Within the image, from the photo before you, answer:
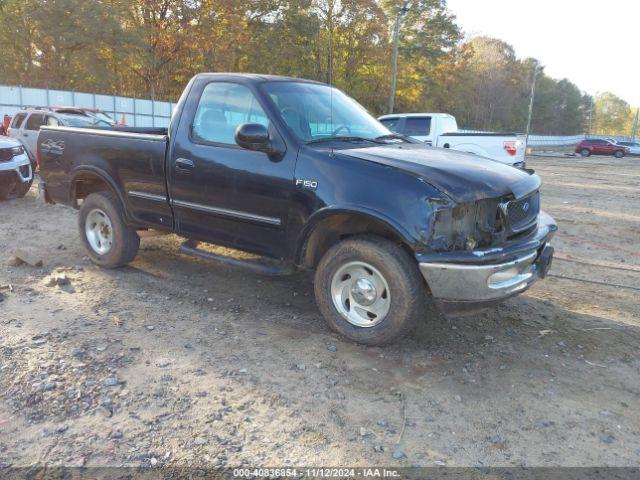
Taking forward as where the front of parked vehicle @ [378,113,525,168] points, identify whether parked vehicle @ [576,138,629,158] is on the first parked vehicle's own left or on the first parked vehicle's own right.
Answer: on the first parked vehicle's own right

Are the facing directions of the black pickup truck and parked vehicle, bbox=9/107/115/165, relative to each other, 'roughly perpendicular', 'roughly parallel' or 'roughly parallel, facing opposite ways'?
roughly parallel

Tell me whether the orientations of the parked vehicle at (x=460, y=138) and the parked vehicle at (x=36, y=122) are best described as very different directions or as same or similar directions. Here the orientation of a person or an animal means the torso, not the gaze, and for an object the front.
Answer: very different directions

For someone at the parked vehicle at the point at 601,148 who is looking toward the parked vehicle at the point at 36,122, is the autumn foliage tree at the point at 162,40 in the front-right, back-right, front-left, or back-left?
front-right

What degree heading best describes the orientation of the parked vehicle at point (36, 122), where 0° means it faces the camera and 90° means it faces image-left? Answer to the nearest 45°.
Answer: approximately 315°

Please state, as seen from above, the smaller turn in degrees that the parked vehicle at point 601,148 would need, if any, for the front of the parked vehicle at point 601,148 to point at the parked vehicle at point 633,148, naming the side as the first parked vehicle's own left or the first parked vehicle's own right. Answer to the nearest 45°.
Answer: approximately 45° to the first parked vehicle's own left

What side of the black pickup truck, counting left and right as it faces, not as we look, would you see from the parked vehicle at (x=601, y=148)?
left

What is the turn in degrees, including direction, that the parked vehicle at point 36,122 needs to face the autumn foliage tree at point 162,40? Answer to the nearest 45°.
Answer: approximately 135° to its left

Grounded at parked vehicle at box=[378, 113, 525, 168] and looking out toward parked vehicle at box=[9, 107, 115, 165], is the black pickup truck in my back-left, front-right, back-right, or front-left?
front-left

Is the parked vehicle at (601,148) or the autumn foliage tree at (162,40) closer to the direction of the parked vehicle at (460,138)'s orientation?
the autumn foliage tree

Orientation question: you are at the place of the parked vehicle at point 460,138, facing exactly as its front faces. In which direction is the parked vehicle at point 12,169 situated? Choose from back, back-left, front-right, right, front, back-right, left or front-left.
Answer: front-left

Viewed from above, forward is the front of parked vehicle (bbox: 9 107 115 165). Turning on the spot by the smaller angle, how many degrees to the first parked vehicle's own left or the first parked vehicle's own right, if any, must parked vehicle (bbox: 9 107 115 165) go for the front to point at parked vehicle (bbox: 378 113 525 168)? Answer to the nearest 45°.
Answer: approximately 45° to the first parked vehicle's own left

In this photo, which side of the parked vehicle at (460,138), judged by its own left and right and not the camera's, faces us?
left

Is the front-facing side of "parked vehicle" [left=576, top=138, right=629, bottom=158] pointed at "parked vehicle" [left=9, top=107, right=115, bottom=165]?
no

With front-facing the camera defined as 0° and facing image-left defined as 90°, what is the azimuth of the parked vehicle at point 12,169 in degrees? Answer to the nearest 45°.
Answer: approximately 315°
